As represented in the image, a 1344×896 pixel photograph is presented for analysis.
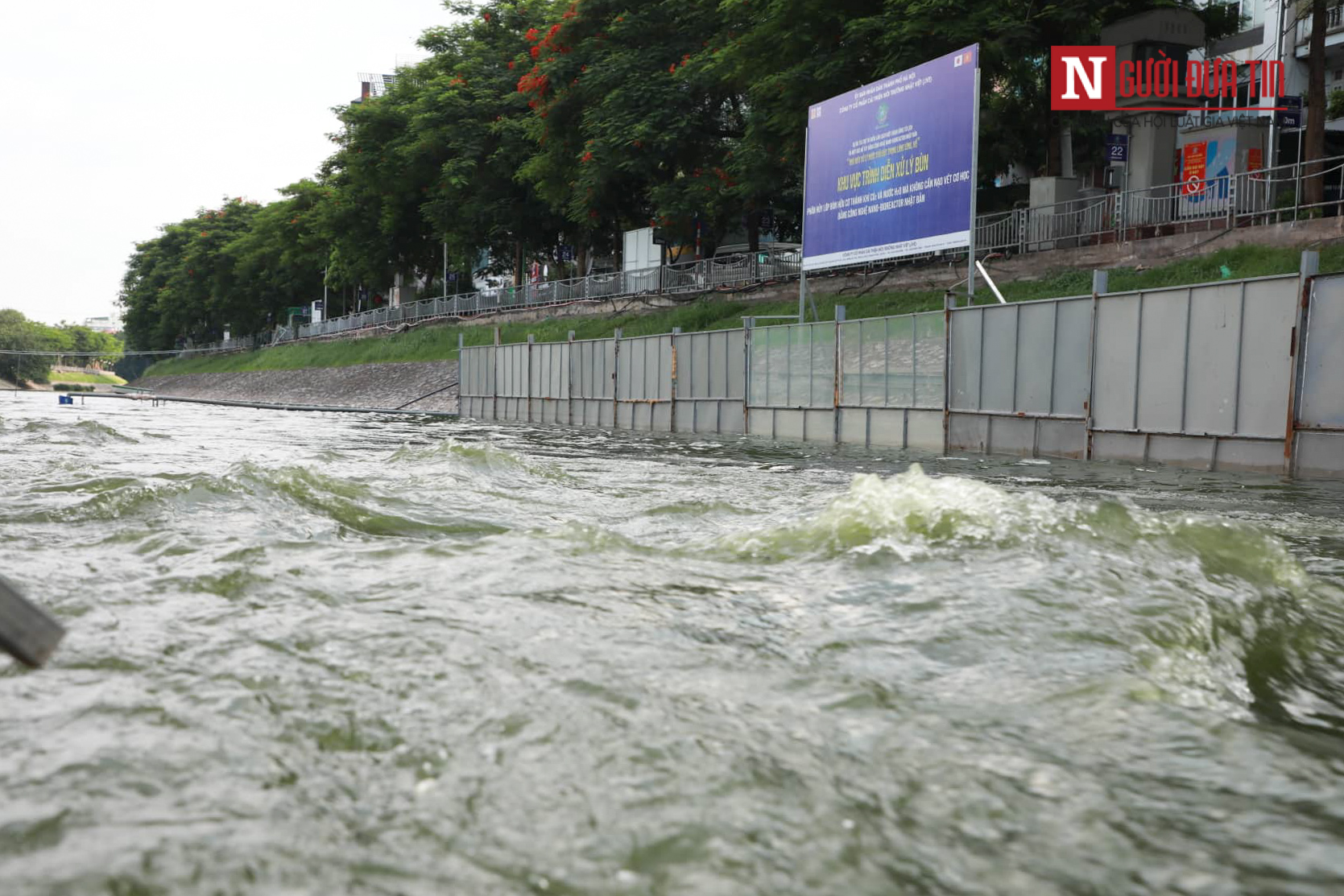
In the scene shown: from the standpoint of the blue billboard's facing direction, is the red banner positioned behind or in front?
behind

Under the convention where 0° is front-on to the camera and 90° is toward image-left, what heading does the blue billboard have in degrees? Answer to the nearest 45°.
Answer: approximately 45°

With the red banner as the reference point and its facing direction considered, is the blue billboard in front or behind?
in front
